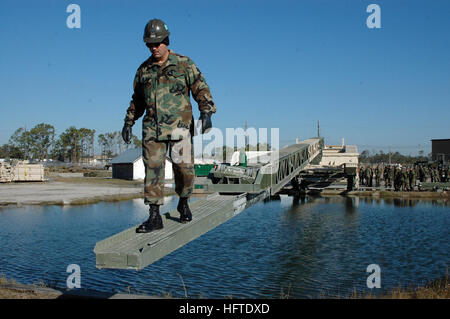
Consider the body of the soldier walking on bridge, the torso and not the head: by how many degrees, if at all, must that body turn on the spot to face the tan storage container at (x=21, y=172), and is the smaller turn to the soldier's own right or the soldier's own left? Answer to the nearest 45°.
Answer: approximately 135° to the soldier's own right

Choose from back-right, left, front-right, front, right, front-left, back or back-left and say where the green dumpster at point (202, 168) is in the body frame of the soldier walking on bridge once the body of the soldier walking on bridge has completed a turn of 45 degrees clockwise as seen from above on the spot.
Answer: right

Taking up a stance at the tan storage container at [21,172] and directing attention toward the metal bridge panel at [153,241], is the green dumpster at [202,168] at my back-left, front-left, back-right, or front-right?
front-left

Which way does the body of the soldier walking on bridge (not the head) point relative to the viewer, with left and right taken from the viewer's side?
facing the viewer and to the left of the viewer

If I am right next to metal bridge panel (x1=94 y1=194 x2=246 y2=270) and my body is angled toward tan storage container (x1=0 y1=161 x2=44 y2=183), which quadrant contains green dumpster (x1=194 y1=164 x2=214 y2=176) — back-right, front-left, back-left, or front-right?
front-right
